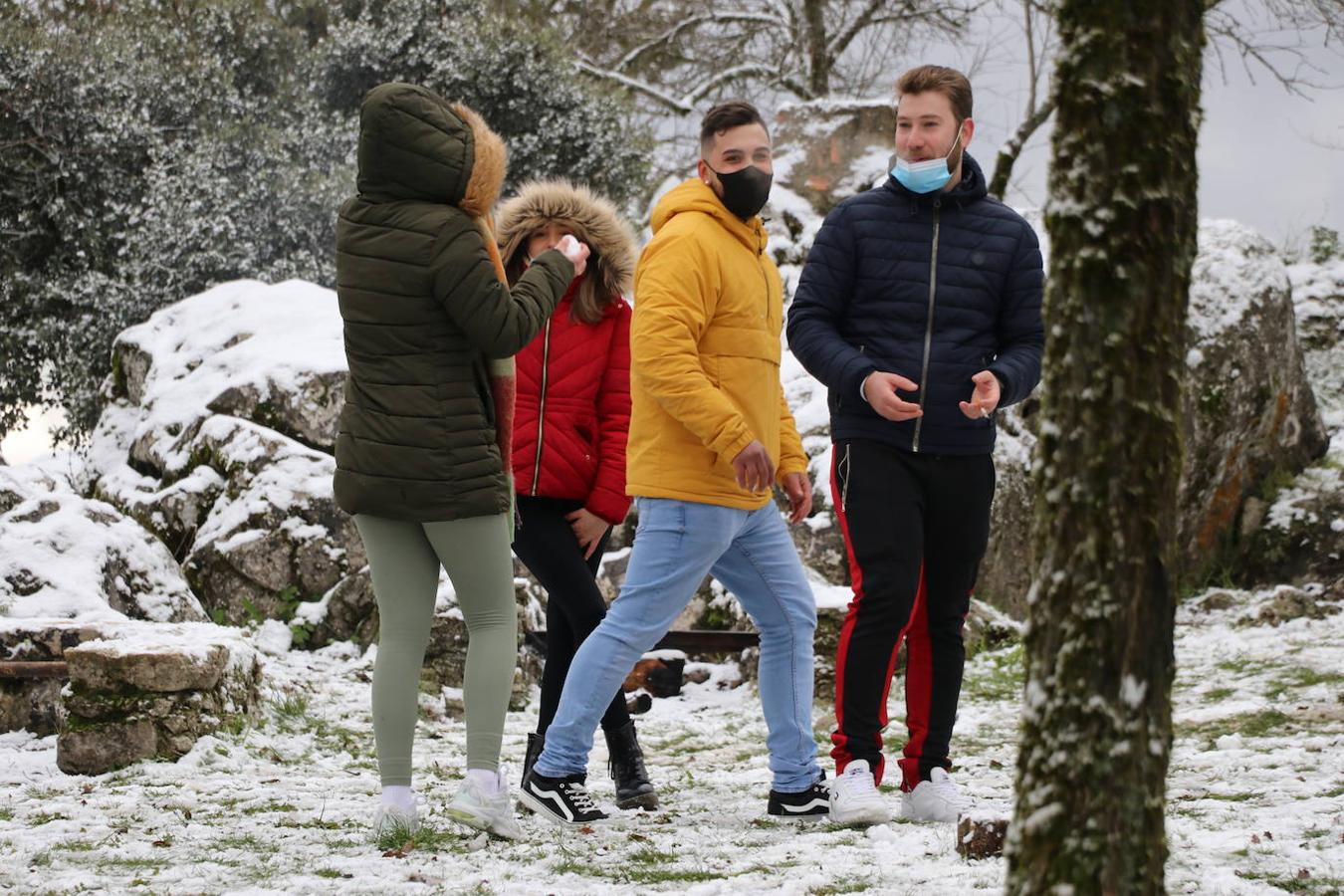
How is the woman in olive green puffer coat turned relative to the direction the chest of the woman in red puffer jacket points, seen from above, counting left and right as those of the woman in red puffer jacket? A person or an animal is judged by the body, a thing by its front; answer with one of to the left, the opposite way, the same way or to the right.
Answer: the opposite way

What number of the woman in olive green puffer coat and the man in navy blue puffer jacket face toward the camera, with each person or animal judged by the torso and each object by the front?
1

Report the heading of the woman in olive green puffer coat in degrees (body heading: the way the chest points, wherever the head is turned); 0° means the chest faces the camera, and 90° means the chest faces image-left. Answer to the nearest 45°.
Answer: approximately 225°

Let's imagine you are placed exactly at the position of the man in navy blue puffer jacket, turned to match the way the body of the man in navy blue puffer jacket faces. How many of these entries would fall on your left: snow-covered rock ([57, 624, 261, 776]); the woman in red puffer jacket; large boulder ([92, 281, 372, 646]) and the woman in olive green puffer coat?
0

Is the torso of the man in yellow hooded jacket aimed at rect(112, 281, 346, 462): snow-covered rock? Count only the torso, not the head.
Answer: no

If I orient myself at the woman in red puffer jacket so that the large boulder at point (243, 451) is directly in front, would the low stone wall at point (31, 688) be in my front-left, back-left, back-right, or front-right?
front-left

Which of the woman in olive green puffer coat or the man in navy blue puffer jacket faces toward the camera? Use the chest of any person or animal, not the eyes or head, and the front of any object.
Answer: the man in navy blue puffer jacket

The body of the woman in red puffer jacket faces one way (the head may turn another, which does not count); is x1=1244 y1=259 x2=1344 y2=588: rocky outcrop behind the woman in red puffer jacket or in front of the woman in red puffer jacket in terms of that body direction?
behind

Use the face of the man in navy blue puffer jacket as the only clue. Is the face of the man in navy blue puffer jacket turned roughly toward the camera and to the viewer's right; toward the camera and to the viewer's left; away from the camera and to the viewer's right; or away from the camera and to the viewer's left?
toward the camera and to the viewer's left

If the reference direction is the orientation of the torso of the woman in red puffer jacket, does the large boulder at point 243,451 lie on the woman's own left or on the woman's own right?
on the woman's own right

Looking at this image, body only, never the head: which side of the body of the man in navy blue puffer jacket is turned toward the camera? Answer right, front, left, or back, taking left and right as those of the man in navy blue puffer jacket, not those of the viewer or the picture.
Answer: front

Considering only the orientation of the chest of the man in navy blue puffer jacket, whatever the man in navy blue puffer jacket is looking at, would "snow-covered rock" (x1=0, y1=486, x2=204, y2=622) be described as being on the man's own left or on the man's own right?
on the man's own right

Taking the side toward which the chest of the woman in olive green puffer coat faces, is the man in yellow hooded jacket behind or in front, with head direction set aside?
in front

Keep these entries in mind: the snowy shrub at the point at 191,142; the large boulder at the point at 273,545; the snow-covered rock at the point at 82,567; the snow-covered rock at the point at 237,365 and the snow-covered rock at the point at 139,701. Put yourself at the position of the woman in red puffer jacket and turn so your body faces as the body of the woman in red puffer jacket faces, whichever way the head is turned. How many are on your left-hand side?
0
